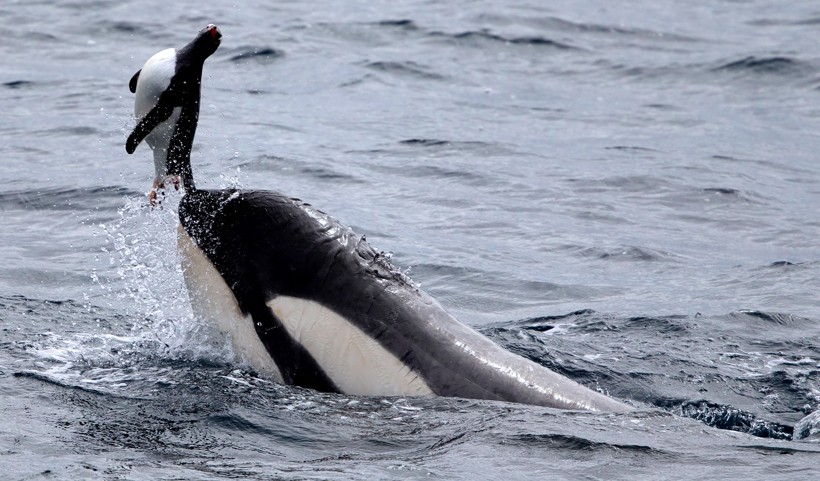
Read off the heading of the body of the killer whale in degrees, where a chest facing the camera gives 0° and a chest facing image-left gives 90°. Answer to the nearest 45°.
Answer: approximately 90°
